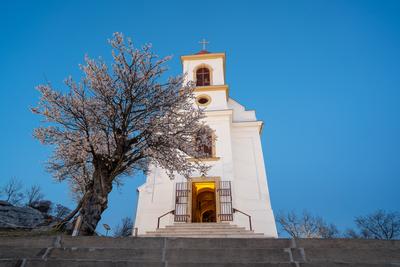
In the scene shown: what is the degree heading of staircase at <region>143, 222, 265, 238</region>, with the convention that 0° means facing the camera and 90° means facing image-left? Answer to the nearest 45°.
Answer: approximately 0°

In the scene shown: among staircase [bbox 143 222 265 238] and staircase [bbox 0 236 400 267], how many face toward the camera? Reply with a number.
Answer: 2

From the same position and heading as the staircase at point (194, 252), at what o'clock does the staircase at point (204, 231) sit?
the staircase at point (204, 231) is roughly at 6 o'clock from the staircase at point (194, 252).

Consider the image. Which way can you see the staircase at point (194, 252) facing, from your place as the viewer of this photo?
facing the viewer

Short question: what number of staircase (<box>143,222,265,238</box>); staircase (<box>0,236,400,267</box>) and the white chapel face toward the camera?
3

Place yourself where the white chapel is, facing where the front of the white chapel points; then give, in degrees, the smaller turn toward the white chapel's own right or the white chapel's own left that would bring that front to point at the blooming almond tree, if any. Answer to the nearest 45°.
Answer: approximately 45° to the white chapel's own right

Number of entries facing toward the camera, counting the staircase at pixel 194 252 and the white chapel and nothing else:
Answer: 2

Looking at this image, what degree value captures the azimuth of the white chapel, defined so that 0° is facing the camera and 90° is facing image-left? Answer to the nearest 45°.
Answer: approximately 0°

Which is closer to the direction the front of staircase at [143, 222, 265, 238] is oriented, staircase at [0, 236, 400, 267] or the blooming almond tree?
the staircase

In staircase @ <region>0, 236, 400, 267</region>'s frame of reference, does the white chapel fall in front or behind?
behind
